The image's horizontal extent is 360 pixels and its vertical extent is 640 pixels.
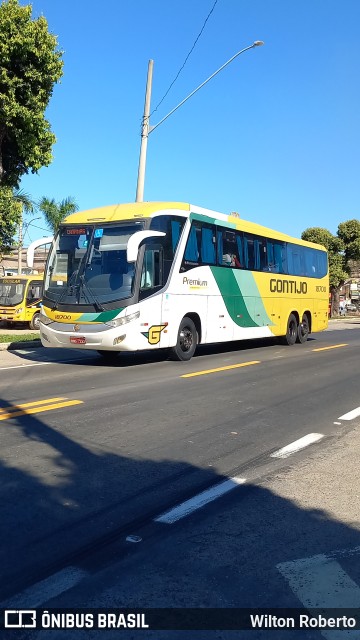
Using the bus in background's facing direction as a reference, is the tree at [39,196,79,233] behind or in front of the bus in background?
behind

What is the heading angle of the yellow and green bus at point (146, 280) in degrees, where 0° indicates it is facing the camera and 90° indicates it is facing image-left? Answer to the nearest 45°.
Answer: approximately 45°

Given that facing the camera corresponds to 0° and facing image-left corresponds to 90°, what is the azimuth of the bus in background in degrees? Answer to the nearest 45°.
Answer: approximately 45°
